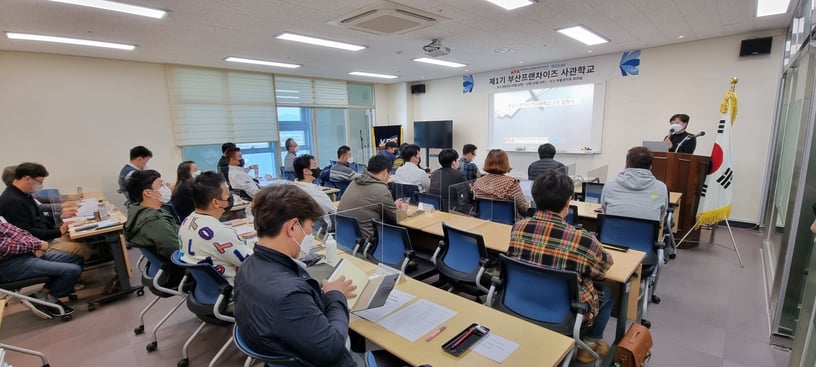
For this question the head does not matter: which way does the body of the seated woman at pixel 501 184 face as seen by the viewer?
away from the camera

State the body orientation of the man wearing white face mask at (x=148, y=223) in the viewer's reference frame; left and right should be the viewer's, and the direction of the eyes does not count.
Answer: facing to the right of the viewer

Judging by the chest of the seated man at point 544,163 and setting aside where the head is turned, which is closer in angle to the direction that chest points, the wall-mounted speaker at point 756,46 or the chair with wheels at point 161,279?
the wall-mounted speaker

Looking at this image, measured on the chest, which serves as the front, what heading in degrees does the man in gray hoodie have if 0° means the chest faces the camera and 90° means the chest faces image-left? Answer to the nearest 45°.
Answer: approximately 180°

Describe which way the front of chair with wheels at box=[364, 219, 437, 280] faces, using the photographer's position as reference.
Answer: facing away from the viewer and to the right of the viewer

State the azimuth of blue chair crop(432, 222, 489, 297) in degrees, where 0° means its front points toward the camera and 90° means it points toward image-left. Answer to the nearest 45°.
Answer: approximately 225°

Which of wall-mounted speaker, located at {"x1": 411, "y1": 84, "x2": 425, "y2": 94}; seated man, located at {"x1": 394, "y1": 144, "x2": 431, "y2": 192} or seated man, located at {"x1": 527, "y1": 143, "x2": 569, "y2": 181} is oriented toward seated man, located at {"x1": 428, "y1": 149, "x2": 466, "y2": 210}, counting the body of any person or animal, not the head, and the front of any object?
the wall-mounted speaker

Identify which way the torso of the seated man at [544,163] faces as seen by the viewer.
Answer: away from the camera

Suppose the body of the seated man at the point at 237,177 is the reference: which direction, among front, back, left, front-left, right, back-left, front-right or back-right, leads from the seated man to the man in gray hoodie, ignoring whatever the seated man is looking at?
front-right

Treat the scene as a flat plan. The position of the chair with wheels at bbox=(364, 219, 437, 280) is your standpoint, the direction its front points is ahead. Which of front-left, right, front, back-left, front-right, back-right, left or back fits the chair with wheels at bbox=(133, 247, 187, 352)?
back-left

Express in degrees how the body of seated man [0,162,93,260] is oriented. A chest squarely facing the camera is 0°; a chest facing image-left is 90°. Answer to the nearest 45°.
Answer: approximately 270°

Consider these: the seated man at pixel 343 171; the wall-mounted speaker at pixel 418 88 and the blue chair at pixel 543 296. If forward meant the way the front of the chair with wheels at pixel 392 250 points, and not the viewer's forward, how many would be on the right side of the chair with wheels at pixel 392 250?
1

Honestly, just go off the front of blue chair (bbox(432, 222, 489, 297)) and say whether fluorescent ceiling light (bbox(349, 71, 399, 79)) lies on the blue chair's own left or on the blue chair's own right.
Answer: on the blue chair's own left

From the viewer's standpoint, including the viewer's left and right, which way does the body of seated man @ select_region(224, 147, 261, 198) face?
facing to the right of the viewer

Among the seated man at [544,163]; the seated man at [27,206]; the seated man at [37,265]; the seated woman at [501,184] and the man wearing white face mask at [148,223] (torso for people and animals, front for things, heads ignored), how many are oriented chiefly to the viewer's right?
3

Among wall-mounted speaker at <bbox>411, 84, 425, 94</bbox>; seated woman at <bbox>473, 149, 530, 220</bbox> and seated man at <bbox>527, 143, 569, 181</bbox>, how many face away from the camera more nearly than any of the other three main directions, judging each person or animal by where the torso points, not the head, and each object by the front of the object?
2

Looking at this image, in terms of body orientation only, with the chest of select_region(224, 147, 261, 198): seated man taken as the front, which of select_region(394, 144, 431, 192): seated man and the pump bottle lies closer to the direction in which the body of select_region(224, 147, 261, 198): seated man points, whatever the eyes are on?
the seated man
